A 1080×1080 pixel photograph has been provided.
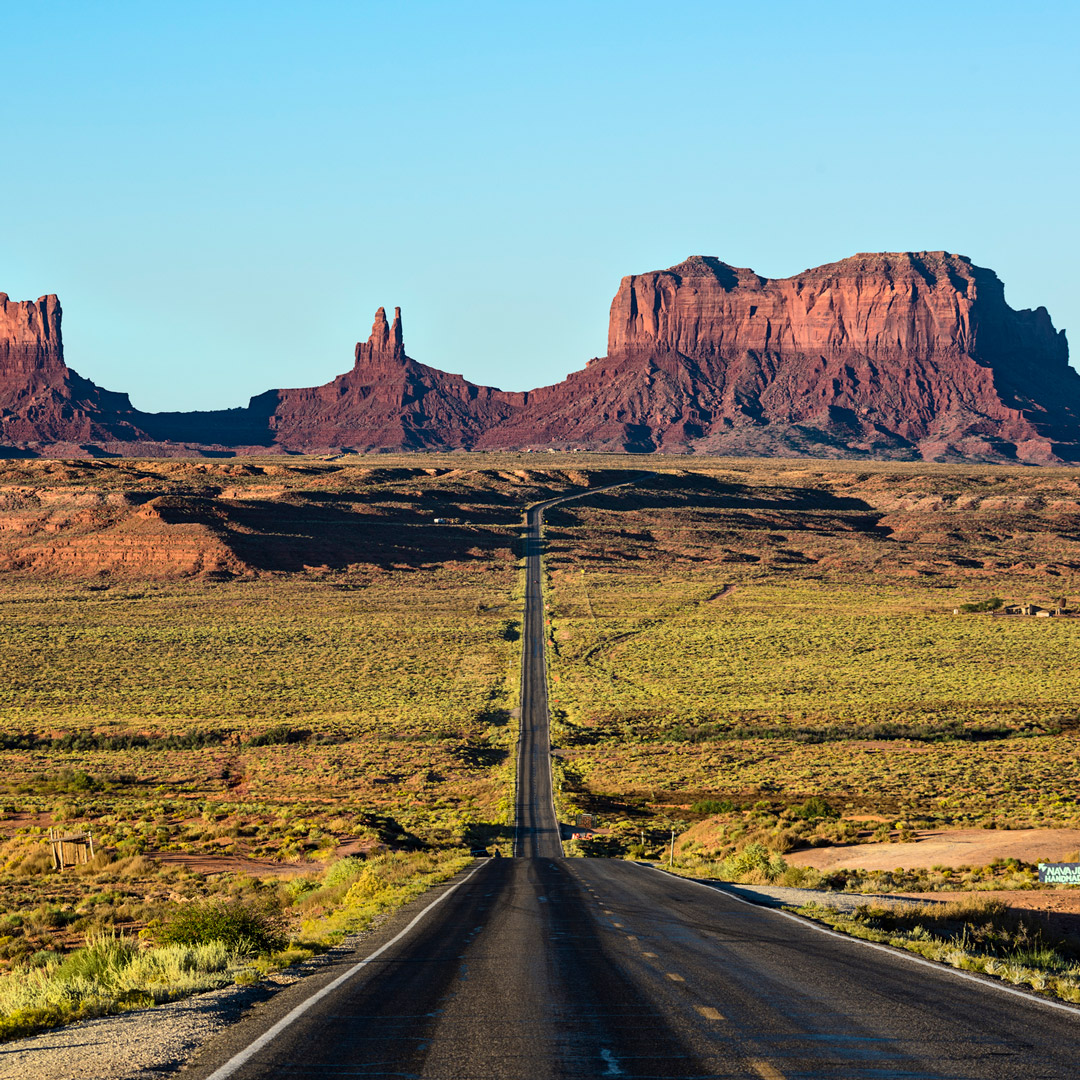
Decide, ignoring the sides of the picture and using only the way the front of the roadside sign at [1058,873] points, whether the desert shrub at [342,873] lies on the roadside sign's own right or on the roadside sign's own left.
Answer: on the roadside sign's own right

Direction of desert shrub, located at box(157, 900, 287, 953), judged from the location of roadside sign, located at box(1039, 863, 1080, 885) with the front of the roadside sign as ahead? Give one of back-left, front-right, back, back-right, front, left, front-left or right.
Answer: front-right

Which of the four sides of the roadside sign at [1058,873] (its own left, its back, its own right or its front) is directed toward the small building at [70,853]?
right

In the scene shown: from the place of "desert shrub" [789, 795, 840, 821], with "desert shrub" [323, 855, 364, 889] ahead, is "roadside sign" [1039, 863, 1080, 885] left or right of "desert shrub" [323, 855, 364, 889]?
left

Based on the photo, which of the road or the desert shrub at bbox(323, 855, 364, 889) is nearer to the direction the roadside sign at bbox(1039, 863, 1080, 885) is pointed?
the road

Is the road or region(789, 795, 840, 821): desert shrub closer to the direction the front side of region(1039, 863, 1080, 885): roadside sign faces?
the road

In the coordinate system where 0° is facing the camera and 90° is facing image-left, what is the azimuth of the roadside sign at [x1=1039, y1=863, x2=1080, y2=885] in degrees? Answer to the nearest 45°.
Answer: approximately 0°

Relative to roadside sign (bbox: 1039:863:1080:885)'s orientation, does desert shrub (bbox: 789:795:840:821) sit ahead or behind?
behind
